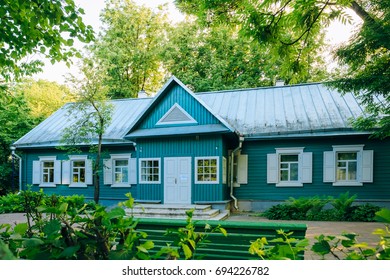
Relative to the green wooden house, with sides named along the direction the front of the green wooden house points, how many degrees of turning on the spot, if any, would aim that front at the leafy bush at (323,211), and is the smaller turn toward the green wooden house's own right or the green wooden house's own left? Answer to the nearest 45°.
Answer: approximately 45° to the green wooden house's own left

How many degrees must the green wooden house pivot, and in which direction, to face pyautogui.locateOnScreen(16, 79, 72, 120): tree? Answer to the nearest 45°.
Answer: approximately 135° to its right

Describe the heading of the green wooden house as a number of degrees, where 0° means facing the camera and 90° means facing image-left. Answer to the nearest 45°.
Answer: approximately 0°

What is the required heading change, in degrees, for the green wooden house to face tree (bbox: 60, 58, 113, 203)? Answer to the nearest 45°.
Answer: approximately 90° to its right
